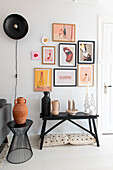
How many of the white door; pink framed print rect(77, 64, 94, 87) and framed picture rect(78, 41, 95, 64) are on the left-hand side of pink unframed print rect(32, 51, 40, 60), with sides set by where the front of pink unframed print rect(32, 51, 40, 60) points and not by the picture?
3

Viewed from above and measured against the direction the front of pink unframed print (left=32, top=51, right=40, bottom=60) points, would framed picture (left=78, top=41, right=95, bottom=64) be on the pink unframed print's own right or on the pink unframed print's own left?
on the pink unframed print's own left

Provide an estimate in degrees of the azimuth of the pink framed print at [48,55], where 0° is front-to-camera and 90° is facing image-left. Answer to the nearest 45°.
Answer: approximately 0°

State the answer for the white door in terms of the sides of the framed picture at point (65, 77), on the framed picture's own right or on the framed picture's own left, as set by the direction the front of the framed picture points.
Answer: on the framed picture's own left

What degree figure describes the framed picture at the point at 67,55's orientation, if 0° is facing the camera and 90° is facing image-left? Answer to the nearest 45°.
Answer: approximately 0°
